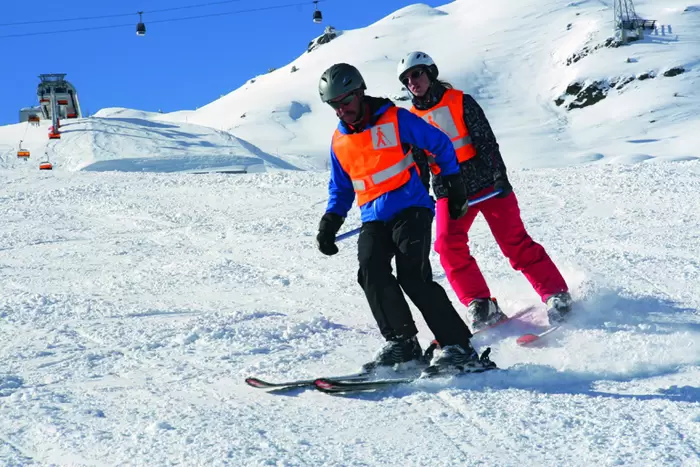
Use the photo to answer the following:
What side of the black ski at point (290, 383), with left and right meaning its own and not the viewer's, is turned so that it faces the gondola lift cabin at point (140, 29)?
right

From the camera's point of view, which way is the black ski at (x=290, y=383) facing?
to the viewer's left
